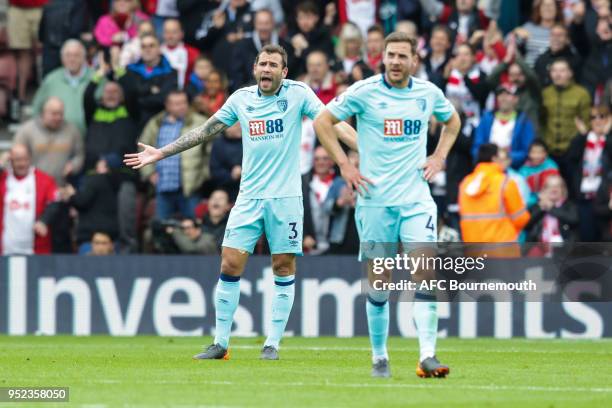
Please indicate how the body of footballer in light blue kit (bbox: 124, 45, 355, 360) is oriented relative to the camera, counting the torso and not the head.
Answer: toward the camera

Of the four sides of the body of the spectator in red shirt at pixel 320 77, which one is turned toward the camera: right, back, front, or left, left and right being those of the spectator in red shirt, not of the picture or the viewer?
front

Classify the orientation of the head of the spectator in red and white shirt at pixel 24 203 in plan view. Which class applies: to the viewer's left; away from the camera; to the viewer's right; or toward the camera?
toward the camera

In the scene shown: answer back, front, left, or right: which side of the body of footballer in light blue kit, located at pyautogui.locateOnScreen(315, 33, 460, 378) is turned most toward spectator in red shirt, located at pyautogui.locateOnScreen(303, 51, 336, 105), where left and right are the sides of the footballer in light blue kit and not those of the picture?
back

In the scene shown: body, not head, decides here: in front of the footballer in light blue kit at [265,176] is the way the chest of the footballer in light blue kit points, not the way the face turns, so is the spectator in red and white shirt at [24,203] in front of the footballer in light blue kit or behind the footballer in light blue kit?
behind

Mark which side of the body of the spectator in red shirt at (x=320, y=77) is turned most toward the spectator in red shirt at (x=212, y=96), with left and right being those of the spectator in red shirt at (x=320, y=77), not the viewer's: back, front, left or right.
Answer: right

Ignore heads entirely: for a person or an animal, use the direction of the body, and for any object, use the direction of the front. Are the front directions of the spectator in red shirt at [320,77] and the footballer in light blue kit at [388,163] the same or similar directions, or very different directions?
same or similar directions

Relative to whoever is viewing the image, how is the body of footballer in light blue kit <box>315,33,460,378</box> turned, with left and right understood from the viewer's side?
facing the viewer

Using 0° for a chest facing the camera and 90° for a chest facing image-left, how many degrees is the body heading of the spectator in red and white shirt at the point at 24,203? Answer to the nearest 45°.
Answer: approximately 0°
